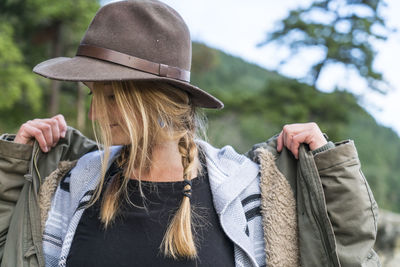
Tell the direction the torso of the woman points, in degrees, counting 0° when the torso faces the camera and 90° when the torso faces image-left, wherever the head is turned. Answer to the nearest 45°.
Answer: approximately 0°

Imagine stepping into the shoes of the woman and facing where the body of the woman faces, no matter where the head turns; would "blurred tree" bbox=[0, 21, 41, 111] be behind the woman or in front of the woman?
behind

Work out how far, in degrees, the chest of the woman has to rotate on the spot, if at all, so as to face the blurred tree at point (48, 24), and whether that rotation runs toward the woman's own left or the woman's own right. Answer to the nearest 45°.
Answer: approximately 180°
